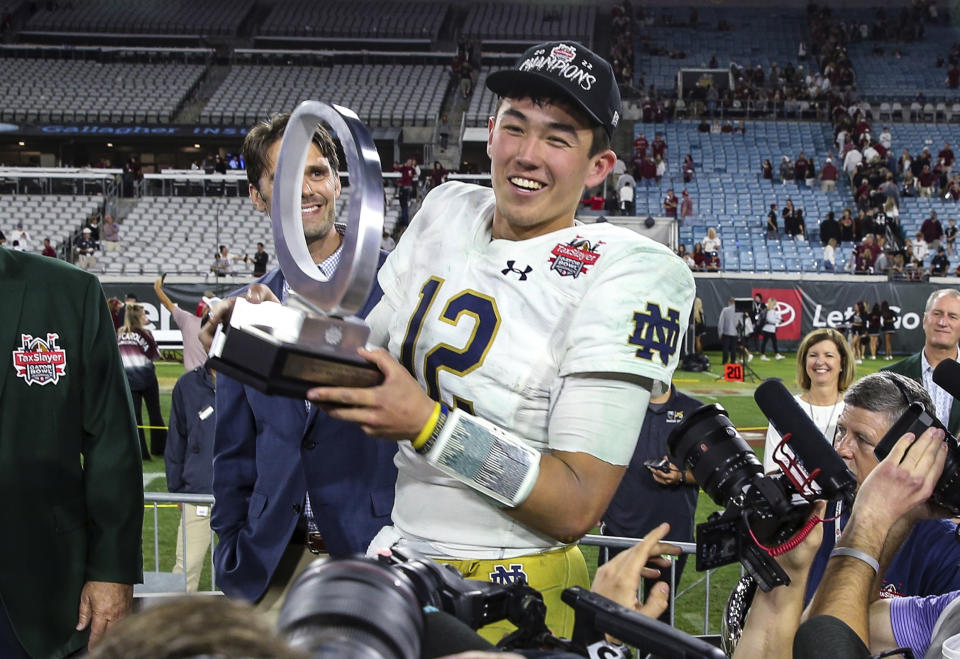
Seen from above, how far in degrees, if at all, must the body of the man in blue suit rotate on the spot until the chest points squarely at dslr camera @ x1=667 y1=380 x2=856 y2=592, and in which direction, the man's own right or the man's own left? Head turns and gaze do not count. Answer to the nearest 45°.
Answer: approximately 45° to the man's own left

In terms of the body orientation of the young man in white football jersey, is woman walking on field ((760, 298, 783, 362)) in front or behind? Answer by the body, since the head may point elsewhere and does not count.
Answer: behind

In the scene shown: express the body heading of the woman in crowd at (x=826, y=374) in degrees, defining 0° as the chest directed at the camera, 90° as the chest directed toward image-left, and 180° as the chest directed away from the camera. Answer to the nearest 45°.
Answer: approximately 0°

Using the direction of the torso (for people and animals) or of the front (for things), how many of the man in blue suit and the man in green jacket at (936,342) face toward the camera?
2

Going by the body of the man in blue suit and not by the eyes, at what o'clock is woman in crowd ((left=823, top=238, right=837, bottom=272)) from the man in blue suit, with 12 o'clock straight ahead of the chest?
The woman in crowd is roughly at 7 o'clock from the man in blue suit.

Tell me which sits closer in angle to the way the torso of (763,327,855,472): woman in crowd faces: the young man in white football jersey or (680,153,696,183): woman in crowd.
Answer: the young man in white football jersey

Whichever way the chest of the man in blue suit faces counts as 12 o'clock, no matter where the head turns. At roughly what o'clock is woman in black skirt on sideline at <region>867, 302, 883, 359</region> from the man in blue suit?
The woman in black skirt on sideline is roughly at 7 o'clock from the man in blue suit.

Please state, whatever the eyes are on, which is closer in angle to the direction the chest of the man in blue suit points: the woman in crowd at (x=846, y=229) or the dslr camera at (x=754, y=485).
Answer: the dslr camera

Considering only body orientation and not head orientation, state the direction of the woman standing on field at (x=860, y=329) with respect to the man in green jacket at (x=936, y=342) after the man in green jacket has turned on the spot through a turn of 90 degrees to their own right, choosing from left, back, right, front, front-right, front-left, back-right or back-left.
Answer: right

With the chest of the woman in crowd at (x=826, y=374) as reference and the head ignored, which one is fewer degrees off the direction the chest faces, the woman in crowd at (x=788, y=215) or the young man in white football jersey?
the young man in white football jersey

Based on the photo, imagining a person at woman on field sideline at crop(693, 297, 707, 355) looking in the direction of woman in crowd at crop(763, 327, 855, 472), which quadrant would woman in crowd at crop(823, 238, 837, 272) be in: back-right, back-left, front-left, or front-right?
back-left

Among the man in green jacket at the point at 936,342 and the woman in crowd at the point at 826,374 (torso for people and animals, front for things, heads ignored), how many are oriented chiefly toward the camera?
2

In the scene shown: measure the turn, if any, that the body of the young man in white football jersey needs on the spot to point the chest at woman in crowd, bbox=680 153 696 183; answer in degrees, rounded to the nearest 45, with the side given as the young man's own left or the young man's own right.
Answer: approximately 135° to the young man's own right

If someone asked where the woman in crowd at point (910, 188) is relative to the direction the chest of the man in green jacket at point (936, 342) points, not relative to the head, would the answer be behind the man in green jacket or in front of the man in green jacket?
behind
